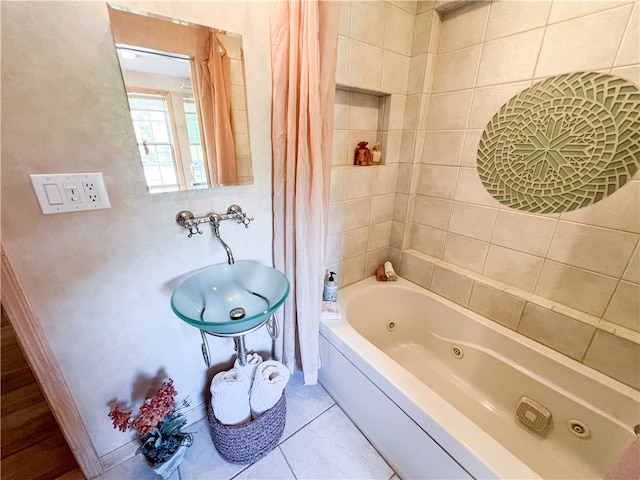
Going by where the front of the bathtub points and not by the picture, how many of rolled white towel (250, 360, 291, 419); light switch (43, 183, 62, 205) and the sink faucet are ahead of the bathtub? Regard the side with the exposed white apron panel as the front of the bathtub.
3

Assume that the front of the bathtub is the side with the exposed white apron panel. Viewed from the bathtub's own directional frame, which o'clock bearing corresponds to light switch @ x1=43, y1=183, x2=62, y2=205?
The light switch is roughly at 12 o'clock from the bathtub.

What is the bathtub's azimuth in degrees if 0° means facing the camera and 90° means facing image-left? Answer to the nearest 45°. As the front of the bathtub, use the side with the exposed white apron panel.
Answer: approximately 45°

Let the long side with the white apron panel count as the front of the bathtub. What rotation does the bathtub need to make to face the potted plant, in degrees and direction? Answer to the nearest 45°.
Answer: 0° — it already faces it

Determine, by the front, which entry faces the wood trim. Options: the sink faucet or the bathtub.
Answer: the bathtub

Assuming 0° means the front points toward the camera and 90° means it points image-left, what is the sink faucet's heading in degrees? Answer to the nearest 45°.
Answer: approximately 315°

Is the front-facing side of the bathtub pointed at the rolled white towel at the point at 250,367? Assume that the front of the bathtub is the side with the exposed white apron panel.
yes

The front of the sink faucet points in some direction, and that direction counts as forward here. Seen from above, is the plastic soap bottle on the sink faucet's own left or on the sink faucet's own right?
on the sink faucet's own left
